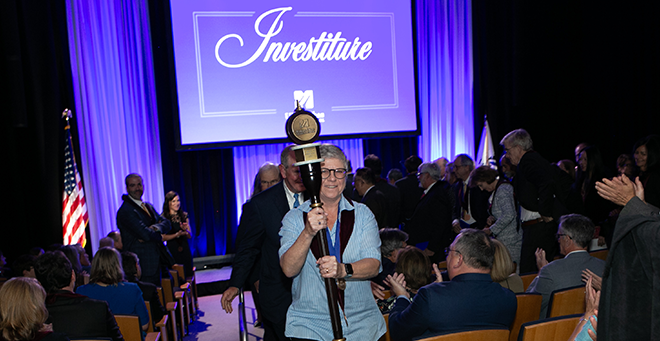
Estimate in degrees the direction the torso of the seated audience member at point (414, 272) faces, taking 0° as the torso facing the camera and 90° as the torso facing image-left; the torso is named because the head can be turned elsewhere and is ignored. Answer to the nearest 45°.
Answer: approximately 135°

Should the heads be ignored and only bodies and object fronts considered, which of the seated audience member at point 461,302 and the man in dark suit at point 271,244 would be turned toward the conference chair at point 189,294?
the seated audience member

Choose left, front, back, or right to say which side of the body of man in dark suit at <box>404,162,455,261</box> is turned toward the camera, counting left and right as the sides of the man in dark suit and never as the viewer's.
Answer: left

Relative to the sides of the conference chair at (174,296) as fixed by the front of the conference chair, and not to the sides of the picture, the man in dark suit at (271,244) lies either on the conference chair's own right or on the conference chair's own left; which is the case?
on the conference chair's own right

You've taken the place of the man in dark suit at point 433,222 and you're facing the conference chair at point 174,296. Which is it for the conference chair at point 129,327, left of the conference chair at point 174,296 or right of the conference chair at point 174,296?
left

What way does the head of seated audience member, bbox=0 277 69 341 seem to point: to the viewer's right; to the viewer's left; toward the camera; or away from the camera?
away from the camera
